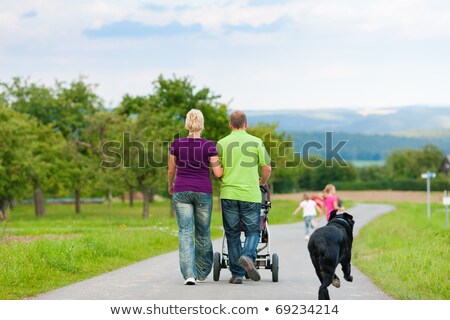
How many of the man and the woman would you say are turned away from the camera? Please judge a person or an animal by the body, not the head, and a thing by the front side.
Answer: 2

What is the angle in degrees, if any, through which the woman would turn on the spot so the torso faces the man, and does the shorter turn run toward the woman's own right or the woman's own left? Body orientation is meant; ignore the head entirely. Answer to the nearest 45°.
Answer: approximately 90° to the woman's own right

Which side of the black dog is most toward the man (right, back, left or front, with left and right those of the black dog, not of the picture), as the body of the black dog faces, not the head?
left

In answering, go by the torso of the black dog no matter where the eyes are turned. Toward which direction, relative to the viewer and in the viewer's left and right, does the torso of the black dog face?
facing away from the viewer and to the right of the viewer

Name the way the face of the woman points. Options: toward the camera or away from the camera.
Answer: away from the camera

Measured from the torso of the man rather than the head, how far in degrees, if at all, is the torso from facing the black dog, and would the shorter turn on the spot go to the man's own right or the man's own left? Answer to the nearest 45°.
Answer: approximately 135° to the man's own right

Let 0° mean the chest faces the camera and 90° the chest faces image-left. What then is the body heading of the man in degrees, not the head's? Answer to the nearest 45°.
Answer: approximately 180°

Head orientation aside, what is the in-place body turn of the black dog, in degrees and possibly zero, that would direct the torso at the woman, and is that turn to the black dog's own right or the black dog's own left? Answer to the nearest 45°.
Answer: approximately 90° to the black dog's own left

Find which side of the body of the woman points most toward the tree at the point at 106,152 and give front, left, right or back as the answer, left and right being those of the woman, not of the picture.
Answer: front

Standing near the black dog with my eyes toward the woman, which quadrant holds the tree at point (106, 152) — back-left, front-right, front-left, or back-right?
front-right

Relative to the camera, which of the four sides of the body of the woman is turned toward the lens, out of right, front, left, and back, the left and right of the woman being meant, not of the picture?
back

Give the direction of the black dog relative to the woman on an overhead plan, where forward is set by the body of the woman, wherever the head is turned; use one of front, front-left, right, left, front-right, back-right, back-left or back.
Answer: back-right

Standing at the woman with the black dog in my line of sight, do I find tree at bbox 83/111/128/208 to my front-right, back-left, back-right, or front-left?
back-left

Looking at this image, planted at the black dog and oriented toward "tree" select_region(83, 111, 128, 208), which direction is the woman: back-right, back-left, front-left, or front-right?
front-left

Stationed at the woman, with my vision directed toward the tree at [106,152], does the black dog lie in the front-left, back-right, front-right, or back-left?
back-right

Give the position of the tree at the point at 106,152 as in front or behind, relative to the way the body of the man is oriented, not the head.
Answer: in front
